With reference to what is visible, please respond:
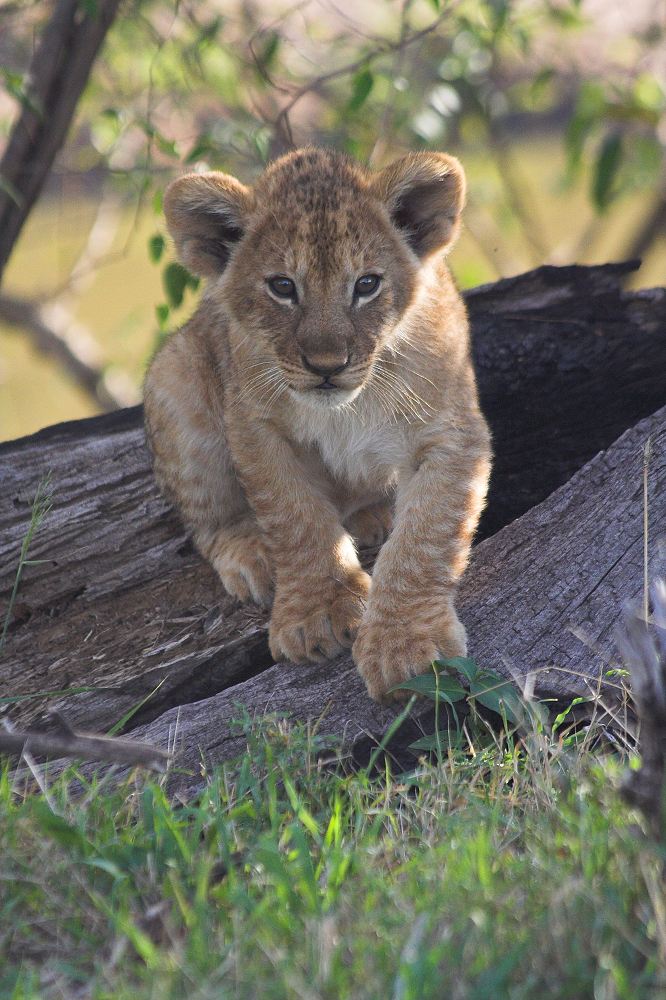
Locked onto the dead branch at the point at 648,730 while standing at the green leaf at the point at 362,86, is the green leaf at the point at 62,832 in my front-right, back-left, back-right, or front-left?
front-right

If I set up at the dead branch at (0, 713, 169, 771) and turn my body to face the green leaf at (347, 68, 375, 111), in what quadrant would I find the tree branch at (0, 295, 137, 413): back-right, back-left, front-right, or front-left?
front-left

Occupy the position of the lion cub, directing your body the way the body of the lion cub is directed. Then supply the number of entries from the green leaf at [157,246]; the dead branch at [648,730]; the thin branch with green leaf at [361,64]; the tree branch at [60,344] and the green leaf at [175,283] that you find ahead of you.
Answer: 1

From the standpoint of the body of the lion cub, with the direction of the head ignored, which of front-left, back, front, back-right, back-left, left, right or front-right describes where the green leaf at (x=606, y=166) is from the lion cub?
back-left

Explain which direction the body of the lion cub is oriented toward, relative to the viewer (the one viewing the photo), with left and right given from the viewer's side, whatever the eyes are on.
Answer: facing the viewer

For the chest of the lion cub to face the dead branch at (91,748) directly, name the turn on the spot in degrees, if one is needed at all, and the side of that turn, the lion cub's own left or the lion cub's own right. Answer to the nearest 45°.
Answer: approximately 45° to the lion cub's own right

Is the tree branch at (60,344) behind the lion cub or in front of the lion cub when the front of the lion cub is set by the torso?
behind

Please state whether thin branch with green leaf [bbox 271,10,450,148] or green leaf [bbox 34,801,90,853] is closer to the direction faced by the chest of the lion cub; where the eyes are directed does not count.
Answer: the green leaf

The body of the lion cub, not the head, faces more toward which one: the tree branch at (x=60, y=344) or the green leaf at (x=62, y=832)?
the green leaf

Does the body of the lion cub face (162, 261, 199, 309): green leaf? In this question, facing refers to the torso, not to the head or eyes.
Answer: no

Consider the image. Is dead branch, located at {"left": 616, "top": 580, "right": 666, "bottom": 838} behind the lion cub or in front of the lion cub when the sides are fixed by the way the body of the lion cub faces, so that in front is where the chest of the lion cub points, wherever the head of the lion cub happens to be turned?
in front

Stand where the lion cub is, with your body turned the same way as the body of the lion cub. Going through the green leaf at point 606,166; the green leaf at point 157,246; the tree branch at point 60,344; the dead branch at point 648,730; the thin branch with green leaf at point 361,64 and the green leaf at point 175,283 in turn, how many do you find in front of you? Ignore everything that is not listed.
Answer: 1
